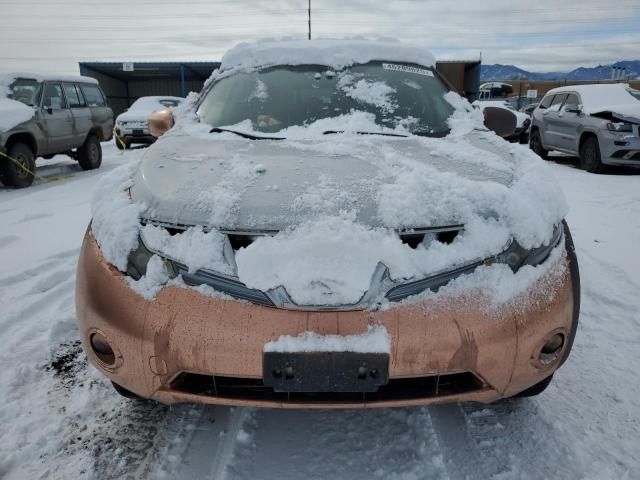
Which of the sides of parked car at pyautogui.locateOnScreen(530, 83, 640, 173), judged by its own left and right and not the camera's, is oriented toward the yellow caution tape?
right

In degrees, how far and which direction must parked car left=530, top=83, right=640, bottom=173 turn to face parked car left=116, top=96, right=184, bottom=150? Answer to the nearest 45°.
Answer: approximately 135° to its right

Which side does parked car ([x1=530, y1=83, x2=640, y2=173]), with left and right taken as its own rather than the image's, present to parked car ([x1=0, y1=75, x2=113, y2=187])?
right

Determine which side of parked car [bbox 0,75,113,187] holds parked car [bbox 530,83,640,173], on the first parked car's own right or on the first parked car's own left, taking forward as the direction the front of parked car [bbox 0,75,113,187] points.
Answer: on the first parked car's own left

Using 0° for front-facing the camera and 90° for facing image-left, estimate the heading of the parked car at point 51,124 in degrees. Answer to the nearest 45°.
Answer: approximately 45°

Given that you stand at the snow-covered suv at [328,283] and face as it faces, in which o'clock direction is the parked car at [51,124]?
The parked car is roughly at 5 o'clock from the snow-covered suv.

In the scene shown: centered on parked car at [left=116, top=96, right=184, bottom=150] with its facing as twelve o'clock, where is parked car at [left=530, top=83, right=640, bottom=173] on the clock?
parked car at [left=530, top=83, right=640, bottom=173] is roughly at 9 o'clock from parked car at [left=116, top=96, right=184, bottom=150].

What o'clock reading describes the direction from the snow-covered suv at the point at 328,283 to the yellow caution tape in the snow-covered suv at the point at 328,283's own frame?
The yellow caution tape is roughly at 5 o'clock from the snow-covered suv.

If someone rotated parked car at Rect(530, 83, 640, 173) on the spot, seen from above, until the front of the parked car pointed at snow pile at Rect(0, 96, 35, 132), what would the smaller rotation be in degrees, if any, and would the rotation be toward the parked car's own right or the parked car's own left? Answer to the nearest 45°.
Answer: approximately 90° to the parked car's own right

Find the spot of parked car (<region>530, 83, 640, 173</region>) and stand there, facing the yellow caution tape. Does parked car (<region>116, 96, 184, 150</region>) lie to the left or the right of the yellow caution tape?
right

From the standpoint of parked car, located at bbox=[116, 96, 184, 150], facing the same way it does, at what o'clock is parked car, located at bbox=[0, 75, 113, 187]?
parked car, located at bbox=[0, 75, 113, 187] is roughly at 11 o'clock from parked car, located at bbox=[116, 96, 184, 150].
